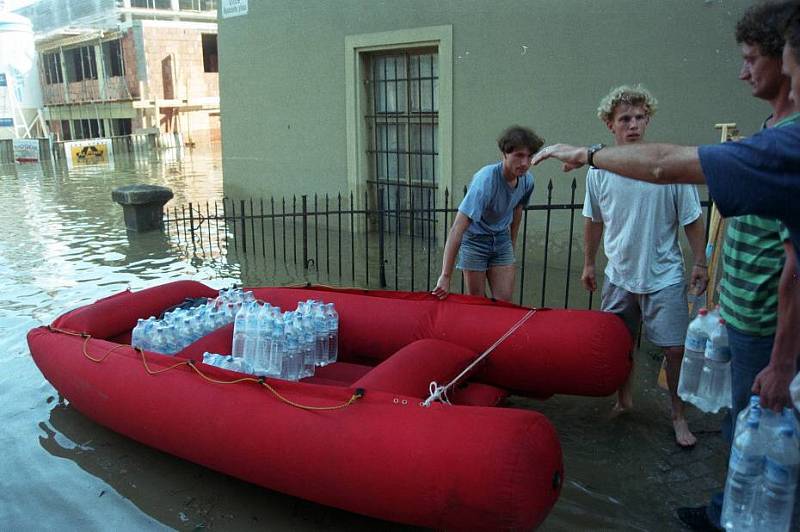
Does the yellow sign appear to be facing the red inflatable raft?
yes

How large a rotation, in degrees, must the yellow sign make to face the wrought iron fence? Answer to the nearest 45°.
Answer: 0° — it already faces it

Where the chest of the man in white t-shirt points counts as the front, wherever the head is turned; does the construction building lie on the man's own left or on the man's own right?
on the man's own right

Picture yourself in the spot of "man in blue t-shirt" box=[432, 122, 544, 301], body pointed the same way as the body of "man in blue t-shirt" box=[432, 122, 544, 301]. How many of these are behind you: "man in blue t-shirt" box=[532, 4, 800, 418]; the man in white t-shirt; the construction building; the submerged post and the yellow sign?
3

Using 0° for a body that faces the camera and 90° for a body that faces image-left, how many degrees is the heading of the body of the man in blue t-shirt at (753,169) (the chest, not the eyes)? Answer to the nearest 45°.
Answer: approximately 90°

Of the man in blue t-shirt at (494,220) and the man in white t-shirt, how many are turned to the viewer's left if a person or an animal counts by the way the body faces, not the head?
0

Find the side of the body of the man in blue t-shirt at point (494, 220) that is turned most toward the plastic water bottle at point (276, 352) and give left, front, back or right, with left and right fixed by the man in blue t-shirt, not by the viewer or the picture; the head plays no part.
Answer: right

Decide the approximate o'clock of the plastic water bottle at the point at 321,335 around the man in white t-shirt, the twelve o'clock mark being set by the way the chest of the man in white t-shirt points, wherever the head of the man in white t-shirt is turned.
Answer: The plastic water bottle is roughly at 3 o'clock from the man in white t-shirt.

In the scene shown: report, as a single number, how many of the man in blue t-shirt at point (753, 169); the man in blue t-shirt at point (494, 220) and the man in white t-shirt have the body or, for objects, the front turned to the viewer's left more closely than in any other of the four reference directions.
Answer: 1

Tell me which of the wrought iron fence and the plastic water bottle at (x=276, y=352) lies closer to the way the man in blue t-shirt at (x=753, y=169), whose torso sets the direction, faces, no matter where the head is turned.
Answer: the plastic water bottle
